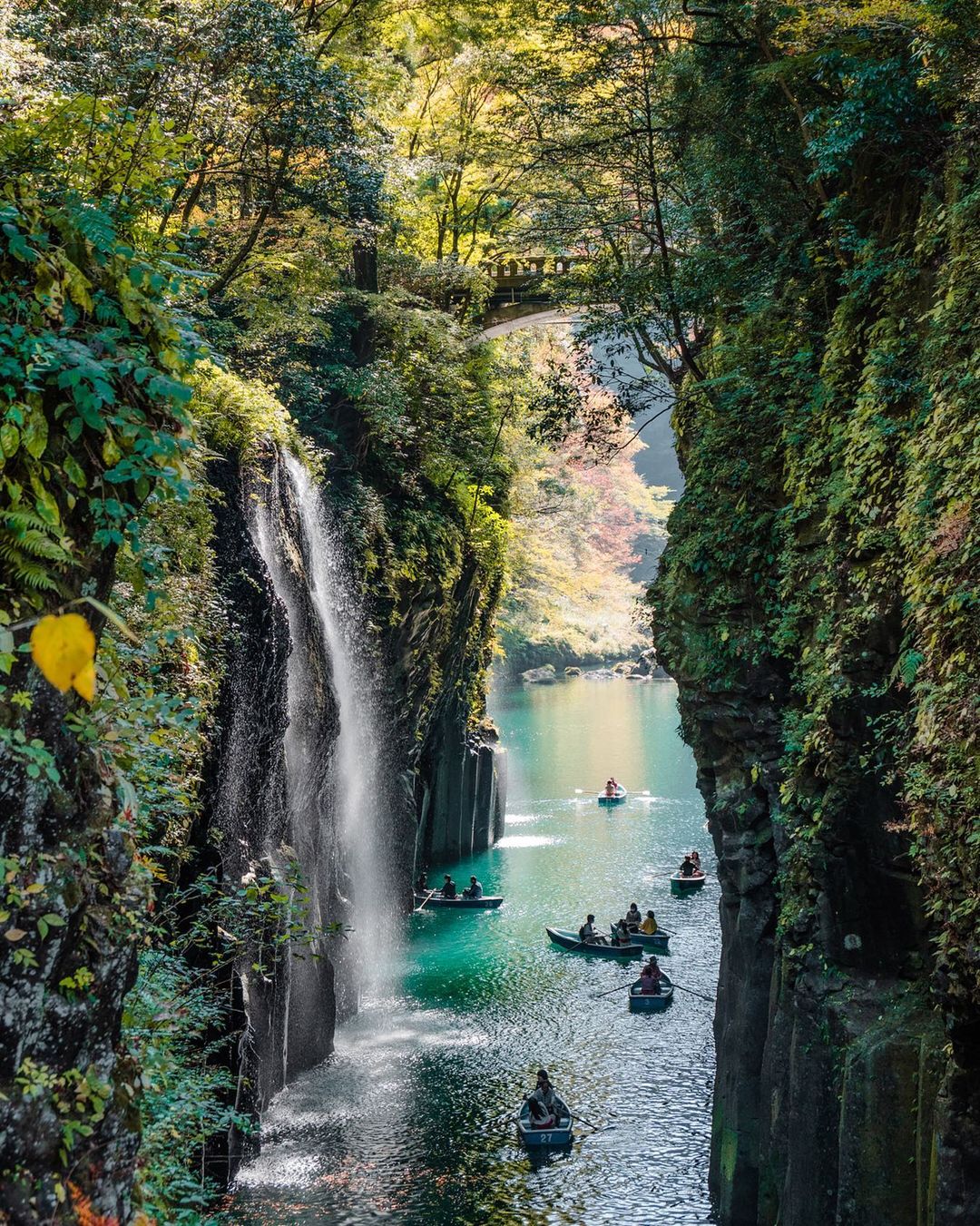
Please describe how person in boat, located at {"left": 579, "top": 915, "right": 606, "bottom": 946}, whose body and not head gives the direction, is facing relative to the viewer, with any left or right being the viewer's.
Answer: facing to the right of the viewer

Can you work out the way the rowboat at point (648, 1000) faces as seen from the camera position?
facing away from the viewer

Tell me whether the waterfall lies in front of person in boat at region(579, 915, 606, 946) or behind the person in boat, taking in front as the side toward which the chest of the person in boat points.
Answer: behind

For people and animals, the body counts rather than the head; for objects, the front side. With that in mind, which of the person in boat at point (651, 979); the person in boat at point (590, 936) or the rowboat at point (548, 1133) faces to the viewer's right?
the person in boat at point (590, 936)

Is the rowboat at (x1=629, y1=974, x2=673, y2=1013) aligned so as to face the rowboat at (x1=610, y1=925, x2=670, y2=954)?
yes

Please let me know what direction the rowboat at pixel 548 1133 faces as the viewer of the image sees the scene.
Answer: facing away from the viewer

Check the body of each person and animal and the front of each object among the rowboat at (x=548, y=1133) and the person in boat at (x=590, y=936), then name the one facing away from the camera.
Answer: the rowboat

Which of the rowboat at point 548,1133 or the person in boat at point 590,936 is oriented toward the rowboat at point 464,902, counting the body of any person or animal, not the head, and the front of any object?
the rowboat at point 548,1133

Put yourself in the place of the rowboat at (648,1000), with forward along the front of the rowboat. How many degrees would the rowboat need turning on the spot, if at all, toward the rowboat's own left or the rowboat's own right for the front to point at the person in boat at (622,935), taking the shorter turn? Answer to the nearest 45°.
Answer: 0° — it already faces them
